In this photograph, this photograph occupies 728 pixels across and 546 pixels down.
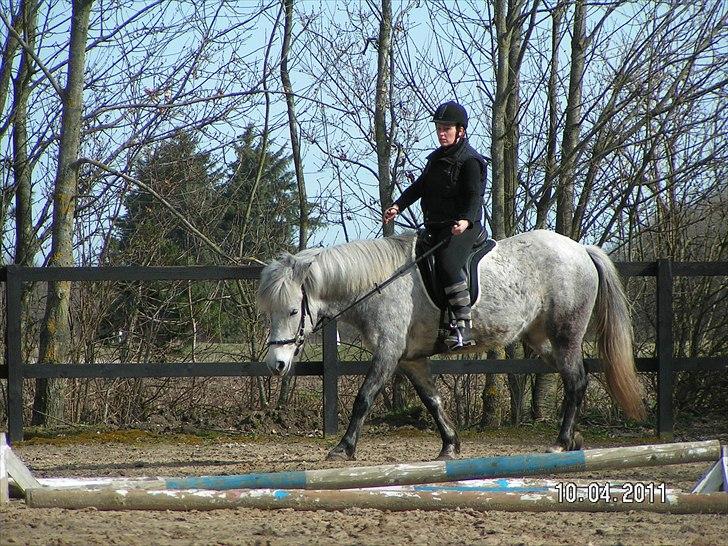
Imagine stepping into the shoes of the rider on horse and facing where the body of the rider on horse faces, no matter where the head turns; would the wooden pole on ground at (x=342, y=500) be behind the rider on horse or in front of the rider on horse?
in front

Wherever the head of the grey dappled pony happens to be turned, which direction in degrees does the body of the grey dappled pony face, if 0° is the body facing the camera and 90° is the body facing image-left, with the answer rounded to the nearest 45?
approximately 90°

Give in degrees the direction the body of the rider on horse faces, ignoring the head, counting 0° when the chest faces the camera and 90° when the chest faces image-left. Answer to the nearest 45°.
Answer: approximately 45°

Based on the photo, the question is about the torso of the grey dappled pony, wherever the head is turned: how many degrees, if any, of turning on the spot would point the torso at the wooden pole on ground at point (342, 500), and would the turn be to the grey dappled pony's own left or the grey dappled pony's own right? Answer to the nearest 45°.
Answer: approximately 90° to the grey dappled pony's own left

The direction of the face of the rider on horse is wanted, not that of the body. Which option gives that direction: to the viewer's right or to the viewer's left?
to the viewer's left

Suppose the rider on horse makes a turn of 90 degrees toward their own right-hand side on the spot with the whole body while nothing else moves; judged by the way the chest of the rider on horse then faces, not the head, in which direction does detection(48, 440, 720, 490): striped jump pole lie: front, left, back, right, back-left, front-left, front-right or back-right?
back-left

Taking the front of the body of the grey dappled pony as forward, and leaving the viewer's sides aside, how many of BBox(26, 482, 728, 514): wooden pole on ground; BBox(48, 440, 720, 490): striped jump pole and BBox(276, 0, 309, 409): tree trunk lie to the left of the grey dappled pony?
2

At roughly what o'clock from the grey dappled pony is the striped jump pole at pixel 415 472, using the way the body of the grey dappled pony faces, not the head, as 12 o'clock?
The striped jump pole is roughly at 9 o'clock from the grey dappled pony.

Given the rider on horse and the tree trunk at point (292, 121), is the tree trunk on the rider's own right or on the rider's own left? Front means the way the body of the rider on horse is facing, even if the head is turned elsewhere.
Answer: on the rider's own right
